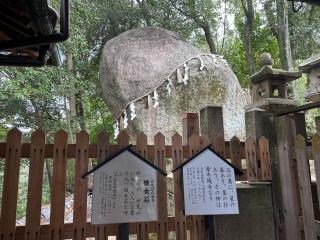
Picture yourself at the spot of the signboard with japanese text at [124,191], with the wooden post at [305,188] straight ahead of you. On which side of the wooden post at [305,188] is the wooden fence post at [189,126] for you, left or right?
left

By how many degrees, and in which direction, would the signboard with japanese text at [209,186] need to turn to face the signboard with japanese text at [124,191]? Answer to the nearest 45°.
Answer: approximately 45° to its right

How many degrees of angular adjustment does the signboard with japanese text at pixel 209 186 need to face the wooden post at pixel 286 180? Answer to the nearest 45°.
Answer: approximately 135° to its left

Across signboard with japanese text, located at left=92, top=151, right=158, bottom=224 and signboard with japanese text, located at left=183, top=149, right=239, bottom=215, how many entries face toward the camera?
2

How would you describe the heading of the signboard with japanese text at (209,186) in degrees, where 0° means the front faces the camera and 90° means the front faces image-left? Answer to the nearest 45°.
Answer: approximately 0°

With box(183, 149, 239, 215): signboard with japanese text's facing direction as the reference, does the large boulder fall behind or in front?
behind

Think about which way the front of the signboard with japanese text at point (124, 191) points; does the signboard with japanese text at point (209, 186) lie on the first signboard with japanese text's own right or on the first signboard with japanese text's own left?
on the first signboard with japanese text's own left

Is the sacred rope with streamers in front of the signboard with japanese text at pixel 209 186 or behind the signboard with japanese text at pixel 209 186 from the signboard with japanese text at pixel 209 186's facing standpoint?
behind

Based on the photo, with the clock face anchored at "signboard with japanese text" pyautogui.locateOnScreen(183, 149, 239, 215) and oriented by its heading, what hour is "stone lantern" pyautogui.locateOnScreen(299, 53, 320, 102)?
The stone lantern is roughly at 7 o'clock from the signboard with japanese text.
